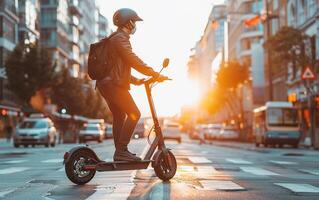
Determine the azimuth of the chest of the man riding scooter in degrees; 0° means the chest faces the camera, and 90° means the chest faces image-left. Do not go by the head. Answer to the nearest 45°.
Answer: approximately 270°

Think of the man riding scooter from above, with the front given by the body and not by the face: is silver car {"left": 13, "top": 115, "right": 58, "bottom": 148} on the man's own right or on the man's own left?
on the man's own left

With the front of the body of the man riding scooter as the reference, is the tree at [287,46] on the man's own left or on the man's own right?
on the man's own left

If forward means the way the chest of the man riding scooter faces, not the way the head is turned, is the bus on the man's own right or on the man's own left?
on the man's own left
